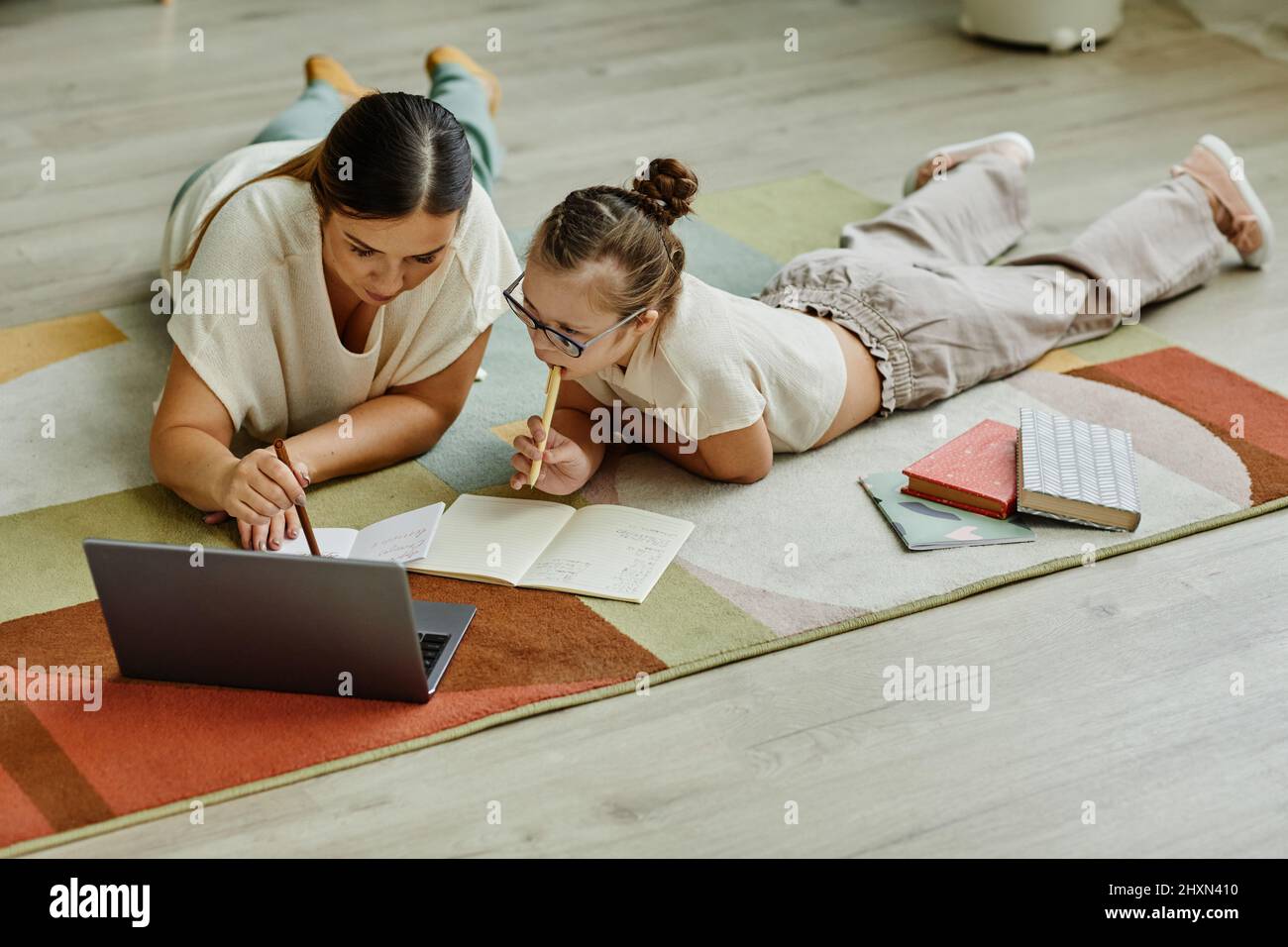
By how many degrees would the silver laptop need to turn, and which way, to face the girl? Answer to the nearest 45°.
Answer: approximately 45° to its right

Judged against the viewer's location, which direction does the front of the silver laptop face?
facing away from the viewer

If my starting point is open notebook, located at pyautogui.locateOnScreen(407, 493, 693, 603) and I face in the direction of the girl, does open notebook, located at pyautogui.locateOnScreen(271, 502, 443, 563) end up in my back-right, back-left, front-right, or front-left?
back-left

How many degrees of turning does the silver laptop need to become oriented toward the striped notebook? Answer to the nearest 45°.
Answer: approximately 90° to its right
